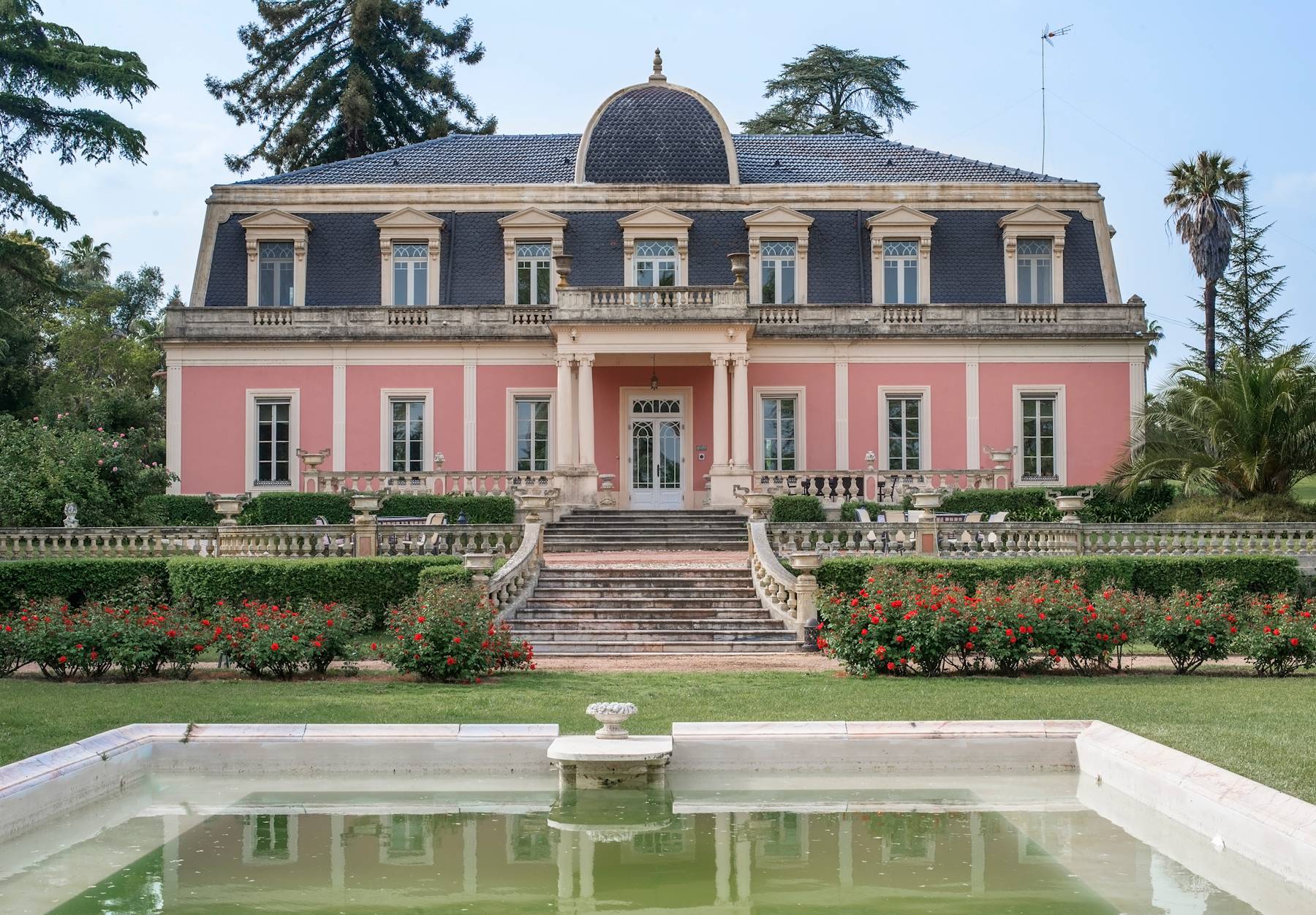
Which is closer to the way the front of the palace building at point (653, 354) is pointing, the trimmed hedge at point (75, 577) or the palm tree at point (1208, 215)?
the trimmed hedge

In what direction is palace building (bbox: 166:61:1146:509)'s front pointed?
toward the camera

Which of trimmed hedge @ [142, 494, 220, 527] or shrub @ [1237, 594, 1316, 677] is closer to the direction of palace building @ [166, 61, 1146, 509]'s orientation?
the shrub

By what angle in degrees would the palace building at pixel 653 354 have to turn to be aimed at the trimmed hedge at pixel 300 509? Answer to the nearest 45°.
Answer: approximately 45° to its right

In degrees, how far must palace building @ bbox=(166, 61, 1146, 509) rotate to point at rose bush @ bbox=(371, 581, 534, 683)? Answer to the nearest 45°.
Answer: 0° — it already faces it

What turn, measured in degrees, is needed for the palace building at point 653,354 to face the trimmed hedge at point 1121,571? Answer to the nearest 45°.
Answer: approximately 45° to its left

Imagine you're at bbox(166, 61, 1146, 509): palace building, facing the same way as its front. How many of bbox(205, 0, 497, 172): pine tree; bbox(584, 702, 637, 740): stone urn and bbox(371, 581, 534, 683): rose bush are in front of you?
2

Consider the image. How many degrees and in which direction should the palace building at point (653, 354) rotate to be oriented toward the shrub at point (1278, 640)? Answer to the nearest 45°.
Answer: approximately 45° to its left

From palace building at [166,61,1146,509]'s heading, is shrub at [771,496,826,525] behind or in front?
in front

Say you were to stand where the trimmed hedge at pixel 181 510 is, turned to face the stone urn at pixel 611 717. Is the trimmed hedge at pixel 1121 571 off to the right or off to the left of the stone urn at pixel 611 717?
left

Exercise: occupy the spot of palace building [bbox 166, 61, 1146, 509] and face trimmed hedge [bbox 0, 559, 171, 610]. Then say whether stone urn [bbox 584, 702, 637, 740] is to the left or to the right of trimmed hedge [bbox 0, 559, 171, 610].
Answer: left

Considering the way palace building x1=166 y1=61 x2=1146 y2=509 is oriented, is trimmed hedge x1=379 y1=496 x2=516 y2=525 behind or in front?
in front

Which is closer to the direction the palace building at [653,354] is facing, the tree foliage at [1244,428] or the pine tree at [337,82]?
the tree foliage

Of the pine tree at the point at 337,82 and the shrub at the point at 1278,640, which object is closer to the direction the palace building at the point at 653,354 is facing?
the shrub
